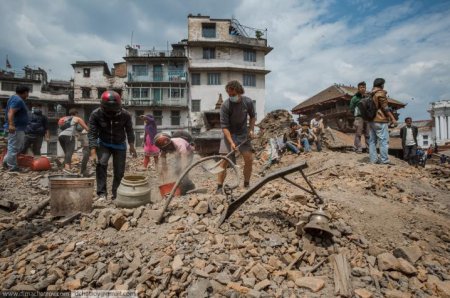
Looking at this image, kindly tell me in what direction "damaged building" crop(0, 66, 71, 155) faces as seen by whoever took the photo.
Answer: facing the viewer

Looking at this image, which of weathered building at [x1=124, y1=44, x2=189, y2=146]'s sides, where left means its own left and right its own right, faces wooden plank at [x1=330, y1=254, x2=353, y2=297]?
front

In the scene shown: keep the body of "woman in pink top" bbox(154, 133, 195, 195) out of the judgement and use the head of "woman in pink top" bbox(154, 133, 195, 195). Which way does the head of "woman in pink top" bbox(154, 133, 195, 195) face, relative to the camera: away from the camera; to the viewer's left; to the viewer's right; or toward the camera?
to the viewer's left

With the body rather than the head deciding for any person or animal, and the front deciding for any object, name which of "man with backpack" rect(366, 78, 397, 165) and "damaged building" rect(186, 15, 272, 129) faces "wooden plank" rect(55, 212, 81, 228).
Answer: the damaged building

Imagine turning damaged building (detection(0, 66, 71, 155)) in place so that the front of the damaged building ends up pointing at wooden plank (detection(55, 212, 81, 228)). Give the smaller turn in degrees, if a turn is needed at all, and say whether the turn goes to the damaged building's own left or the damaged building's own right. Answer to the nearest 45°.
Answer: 0° — it already faces it

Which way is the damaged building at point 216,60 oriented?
toward the camera

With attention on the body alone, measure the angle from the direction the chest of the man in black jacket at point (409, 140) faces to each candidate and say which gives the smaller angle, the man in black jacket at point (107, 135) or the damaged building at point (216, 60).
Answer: the man in black jacket

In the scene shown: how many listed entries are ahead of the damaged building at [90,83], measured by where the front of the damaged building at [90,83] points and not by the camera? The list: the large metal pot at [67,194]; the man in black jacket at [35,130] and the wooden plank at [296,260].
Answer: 3

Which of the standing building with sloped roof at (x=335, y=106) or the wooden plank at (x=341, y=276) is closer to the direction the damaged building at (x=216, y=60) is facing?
the wooden plank

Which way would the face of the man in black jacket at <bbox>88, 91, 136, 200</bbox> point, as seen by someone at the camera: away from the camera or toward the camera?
toward the camera

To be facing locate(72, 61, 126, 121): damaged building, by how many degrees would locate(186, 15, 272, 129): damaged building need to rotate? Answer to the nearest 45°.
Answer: approximately 90° to its right

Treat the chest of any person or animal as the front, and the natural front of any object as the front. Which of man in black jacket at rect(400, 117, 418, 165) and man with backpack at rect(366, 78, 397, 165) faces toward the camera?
the man in black jacket
